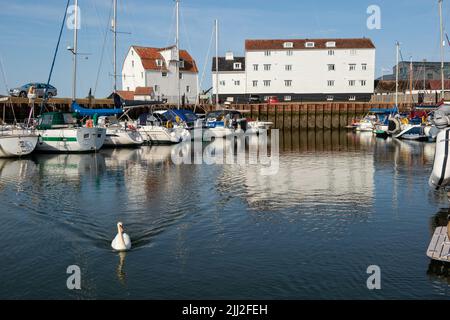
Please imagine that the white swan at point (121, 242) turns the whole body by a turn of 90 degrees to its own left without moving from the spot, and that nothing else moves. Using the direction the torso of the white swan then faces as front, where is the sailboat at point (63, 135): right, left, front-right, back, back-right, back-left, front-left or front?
left

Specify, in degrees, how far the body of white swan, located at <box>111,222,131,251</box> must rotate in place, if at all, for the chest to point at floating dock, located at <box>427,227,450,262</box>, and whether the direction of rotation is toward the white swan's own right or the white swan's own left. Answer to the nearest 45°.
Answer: approximately 90° to the white swan's own left

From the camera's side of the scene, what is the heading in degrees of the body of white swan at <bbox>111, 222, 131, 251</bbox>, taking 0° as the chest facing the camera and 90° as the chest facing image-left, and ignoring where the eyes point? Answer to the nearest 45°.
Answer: approximately 0°
